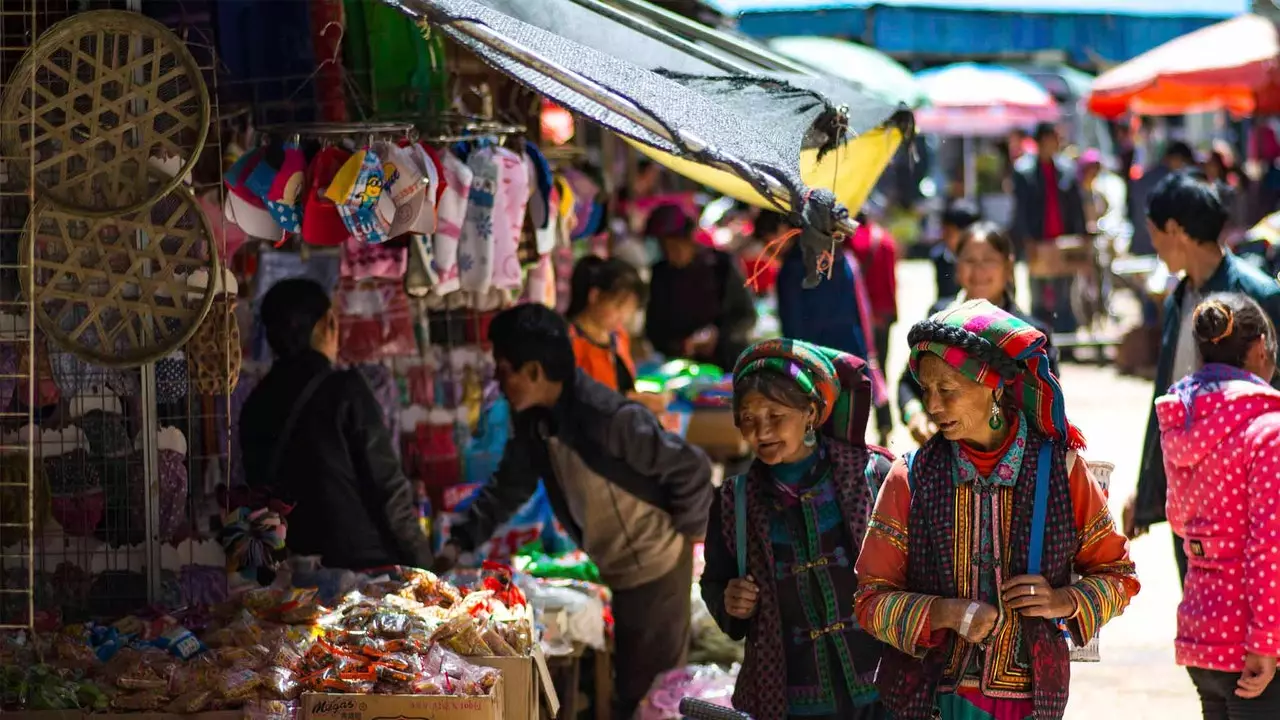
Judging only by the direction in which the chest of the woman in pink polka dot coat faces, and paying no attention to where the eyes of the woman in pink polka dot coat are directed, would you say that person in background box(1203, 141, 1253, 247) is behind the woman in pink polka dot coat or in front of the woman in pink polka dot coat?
in front

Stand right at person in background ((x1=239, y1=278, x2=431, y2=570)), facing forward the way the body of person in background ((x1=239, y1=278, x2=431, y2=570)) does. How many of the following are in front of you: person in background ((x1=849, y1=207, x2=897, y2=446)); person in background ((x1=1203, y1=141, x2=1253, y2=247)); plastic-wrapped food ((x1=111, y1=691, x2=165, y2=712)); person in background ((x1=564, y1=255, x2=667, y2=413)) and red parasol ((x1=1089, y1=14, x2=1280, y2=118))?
4

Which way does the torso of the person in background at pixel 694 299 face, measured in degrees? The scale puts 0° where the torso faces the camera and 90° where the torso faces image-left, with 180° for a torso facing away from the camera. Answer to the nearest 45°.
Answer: approximately 45°

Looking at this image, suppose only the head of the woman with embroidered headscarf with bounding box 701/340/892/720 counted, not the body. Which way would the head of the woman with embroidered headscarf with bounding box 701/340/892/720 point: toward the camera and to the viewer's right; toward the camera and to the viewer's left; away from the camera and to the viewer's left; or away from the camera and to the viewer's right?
toward the camera and to the viewer's left

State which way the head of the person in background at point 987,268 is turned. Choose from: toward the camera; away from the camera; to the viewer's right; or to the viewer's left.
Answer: toward the camera

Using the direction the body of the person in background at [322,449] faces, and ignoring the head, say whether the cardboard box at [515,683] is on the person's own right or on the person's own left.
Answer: on the person's own right

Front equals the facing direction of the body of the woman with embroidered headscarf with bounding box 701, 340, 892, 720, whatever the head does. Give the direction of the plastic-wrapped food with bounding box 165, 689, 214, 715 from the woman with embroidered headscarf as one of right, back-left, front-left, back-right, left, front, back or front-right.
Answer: right

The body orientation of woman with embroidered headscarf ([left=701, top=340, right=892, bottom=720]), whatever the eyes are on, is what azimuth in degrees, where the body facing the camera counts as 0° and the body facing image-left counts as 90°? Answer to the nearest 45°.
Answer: approximately 0°

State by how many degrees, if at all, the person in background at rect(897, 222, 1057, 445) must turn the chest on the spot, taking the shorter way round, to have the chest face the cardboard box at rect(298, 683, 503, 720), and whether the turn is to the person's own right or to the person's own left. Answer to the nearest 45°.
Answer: approximately 45° to the person's own right

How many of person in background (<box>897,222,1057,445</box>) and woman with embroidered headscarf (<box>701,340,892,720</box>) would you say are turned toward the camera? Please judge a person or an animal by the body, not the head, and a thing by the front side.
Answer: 2

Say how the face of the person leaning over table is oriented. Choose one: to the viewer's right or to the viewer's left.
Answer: to the viewer's left

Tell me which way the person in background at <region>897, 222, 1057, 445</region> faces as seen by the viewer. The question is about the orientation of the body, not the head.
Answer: toward the camera

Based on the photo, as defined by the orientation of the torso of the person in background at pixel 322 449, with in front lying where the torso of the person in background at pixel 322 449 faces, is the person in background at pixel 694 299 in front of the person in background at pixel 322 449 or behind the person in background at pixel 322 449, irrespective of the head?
in front

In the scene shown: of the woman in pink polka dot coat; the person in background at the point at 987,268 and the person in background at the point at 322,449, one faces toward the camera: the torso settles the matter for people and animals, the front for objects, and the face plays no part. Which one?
the person in background at the point at 987,268

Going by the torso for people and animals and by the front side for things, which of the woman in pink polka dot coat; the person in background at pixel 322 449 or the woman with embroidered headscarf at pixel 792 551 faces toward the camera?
the woman with embroidered headscarf

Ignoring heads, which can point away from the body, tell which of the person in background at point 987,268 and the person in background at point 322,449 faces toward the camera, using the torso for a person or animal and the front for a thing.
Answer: the person in background at point 987,268
